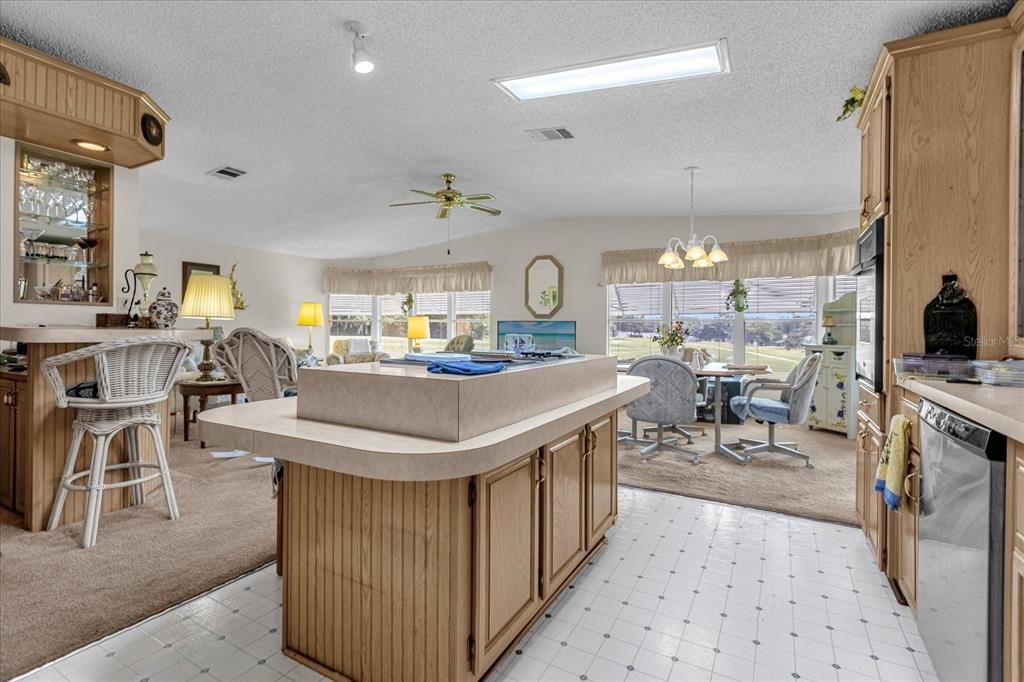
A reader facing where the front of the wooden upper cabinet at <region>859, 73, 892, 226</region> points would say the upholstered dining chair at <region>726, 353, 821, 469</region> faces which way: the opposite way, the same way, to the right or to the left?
the same way

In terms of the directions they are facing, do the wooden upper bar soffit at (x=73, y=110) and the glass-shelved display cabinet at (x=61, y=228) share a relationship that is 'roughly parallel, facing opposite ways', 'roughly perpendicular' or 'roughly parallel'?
roughly parallel

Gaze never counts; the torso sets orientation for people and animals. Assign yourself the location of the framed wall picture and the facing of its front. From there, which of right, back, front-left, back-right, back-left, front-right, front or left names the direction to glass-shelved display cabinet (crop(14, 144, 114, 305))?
front-right

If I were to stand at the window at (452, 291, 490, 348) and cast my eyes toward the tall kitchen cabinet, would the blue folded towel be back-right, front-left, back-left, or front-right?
front-right

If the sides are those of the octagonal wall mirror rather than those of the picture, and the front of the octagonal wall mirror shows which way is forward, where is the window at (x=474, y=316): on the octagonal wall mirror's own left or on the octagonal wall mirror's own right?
on the octagonal wall mirror's own right

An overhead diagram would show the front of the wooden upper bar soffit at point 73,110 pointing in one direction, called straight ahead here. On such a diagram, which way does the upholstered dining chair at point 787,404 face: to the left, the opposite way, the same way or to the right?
the opposite way

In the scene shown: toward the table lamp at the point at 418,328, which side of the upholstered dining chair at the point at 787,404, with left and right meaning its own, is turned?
front

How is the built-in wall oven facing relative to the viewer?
to the viewer's left

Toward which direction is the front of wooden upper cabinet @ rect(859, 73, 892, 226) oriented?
to the viewer's left

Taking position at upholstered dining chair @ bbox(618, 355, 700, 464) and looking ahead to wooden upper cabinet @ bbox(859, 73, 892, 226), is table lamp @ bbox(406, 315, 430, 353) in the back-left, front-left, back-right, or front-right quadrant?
back-right

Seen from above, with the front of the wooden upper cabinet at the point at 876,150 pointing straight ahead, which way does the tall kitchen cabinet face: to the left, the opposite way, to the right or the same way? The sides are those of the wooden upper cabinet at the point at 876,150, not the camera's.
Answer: the same way

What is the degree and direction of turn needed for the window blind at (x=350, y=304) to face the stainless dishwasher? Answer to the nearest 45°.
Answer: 0° — it already faces it

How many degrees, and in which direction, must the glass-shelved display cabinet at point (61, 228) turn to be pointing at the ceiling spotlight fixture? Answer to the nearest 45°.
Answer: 0° — it already faces it

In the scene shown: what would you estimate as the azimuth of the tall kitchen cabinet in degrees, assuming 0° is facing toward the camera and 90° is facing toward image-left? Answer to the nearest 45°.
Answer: approximately 90°

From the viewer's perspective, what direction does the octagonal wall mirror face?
toward the camera

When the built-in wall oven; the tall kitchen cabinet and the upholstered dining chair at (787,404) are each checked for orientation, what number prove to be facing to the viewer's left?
3

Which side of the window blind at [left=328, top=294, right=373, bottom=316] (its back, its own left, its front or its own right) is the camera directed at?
front

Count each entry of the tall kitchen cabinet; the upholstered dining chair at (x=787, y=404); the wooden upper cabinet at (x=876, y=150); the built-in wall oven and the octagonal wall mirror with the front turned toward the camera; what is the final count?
1

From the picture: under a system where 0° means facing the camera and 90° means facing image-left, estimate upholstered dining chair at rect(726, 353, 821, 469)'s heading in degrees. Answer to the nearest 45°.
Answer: approximately 90°
